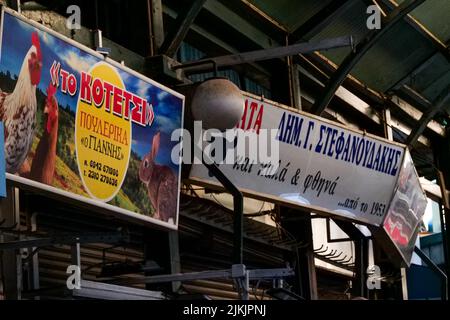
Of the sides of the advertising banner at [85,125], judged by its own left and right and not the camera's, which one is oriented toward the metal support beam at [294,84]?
left

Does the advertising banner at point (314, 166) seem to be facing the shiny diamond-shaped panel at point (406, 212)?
no

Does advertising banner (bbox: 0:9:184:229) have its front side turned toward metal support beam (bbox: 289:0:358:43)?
no

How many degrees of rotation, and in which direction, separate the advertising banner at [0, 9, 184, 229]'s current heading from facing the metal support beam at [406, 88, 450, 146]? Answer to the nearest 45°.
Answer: approximately 90° to its left

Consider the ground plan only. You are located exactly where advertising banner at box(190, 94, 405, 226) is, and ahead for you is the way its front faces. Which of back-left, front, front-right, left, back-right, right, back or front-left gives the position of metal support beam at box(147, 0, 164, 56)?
right

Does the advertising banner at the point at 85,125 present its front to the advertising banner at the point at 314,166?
no

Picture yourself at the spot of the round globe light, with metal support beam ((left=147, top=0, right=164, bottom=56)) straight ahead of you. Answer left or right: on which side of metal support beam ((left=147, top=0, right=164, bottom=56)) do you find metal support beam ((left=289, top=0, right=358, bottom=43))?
right

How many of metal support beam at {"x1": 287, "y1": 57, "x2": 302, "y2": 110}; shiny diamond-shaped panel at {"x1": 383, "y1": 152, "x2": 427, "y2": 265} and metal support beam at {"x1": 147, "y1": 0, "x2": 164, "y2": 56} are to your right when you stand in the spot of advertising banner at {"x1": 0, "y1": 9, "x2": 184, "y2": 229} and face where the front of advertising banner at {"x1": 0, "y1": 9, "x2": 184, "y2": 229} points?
0

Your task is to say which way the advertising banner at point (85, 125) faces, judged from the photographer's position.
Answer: facing the viewer and to the right of the viewer

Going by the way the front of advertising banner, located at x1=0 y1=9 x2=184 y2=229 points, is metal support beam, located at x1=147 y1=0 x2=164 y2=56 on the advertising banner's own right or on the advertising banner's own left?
on the advertising banner's own left

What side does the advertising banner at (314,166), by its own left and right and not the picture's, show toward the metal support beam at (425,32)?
left

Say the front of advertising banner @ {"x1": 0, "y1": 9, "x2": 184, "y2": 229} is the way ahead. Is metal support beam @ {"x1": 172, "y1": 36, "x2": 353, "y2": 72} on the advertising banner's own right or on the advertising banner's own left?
on the advertising banner's own left

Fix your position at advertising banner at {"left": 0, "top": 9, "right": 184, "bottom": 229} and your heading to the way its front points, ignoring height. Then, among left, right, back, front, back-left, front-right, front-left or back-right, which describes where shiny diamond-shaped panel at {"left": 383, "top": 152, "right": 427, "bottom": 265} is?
left
